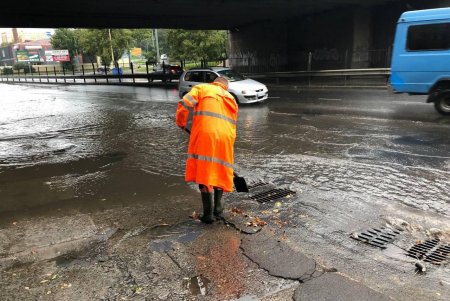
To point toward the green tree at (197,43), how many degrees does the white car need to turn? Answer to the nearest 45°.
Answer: approximately 135° to its left

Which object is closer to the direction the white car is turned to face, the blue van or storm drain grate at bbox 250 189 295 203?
the blue van

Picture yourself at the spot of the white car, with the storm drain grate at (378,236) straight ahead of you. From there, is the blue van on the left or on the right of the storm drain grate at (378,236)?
left

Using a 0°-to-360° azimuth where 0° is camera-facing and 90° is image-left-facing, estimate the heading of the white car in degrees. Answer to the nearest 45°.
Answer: approximately 315°

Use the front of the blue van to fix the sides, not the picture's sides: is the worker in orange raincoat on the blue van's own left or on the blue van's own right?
on the blue van's own right

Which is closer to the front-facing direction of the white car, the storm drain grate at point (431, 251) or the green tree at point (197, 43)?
the storm drain grate

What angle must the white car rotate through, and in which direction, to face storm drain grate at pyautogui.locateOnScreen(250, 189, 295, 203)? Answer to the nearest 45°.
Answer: approximately 45° to its right
